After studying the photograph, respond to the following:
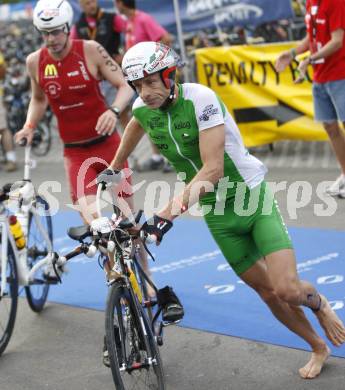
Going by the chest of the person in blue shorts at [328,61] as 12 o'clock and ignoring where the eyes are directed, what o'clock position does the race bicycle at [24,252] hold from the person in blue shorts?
The race bicycle is roughly at 12 o'clock from the person in blue shorts.

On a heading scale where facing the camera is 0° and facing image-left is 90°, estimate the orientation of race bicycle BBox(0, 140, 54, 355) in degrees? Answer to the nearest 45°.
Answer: approximately 45°

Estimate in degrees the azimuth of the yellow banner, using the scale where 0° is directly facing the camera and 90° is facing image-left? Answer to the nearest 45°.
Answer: approximately 0°

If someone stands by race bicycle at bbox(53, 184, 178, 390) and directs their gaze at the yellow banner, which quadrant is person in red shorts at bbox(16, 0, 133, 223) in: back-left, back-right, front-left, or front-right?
front-left

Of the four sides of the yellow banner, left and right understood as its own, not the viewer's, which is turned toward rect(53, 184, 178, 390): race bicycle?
front

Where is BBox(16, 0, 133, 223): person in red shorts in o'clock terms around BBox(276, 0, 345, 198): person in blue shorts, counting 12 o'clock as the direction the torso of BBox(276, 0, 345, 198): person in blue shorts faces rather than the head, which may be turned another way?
BBox(16, 0, 133, 223): person in red shorts is roughly at 12 o'clock from BBox(276, 0, 345, 198): person in blue shorts.

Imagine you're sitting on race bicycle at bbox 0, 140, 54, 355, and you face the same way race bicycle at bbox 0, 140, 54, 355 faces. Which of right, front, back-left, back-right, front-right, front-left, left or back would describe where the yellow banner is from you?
back

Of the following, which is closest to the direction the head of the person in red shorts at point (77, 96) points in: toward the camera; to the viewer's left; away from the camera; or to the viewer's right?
toward the camera

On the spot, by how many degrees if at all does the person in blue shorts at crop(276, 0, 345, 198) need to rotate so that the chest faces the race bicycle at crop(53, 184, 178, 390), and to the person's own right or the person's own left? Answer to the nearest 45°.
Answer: approximately 45° to the person's own left

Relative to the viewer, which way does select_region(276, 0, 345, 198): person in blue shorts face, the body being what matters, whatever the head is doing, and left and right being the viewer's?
facing the viewer and to the left of the viewer

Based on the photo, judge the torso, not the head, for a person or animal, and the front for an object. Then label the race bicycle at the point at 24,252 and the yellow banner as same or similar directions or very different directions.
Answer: same or similar directions

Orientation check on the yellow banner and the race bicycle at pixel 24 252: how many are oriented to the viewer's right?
0
